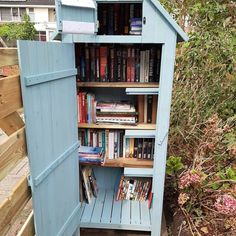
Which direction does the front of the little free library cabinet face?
toward the camera

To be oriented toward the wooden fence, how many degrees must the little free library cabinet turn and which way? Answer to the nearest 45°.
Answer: approximately 45° to its right

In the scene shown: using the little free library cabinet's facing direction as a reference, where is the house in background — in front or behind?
behind

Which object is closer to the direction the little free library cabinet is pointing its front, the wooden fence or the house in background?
the wooden fence
